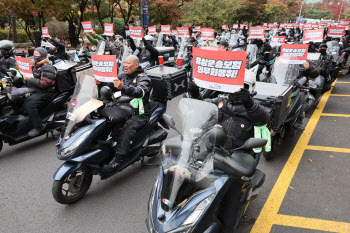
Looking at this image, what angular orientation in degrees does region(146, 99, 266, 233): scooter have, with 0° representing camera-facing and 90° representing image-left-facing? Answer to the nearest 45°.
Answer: approximately 45°

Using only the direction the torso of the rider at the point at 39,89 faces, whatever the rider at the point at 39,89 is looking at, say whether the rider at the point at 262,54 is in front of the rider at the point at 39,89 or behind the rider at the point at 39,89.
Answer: behind

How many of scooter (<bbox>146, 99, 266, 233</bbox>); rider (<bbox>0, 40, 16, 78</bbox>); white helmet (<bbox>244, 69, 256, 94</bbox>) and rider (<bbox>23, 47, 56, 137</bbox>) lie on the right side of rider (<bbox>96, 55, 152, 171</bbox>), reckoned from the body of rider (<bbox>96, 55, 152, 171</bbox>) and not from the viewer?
2

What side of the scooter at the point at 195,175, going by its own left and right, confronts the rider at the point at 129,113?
right

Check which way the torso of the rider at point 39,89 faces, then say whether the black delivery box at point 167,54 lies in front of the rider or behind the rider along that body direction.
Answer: behind

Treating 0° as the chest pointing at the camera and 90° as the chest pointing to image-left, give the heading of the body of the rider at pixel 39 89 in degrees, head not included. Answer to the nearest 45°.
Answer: approximately 90°

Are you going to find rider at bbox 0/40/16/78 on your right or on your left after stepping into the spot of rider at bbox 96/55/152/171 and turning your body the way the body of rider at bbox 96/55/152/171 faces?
on your right

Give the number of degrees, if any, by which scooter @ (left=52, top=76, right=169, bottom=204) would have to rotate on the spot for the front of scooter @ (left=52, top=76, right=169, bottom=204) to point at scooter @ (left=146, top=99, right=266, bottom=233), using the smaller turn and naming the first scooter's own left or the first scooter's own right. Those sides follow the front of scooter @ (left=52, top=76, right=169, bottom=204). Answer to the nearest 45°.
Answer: approximately 90° to the first scooter's own left

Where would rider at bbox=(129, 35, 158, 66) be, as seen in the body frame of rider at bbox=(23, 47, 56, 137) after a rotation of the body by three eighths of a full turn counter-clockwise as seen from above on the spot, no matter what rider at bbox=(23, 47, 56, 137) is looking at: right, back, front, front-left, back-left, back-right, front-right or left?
left

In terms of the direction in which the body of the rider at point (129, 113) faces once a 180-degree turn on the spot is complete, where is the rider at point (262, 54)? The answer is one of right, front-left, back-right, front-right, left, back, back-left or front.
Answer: front
